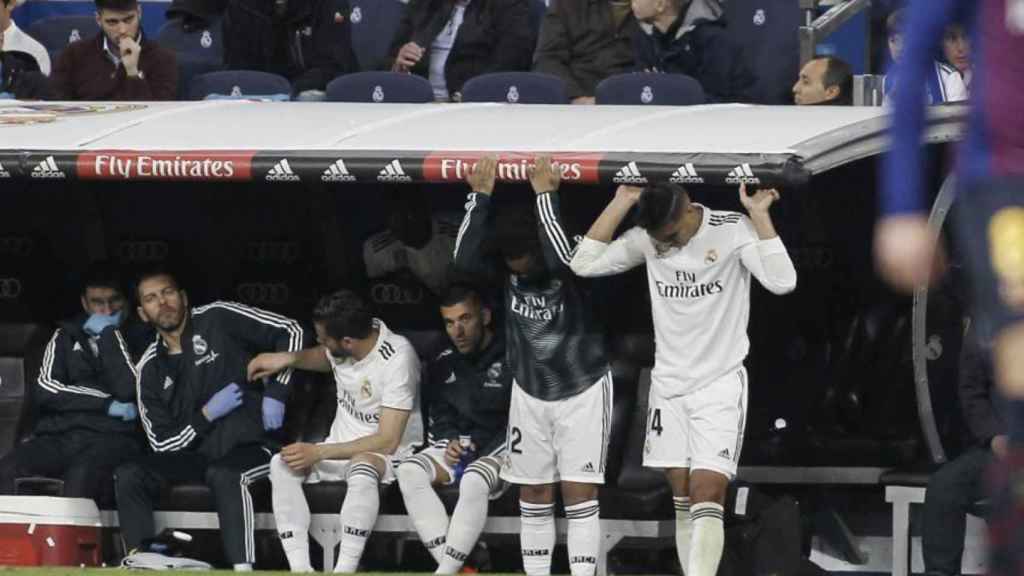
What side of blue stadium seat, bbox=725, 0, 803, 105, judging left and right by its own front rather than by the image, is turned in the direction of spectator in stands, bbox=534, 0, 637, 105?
right

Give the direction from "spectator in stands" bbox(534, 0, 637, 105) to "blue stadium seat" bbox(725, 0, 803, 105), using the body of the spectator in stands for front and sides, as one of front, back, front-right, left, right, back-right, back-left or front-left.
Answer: left

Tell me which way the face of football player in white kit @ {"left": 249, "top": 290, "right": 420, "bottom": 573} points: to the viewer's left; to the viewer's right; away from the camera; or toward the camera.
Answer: to the viewer's left

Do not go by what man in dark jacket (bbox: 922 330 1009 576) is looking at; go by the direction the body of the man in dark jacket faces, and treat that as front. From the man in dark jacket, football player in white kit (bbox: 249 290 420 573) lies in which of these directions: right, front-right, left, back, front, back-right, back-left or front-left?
front-right

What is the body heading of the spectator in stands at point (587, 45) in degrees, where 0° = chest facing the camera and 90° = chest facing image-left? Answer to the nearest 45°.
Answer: approximately 0°
